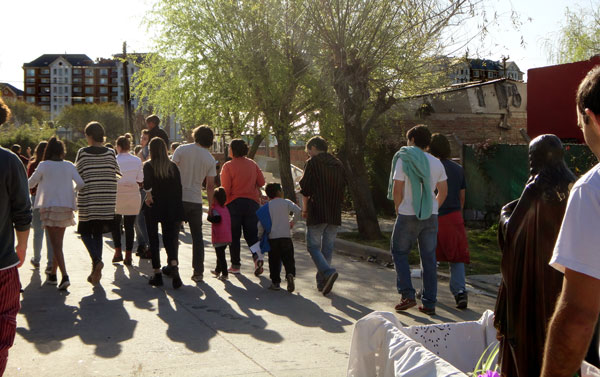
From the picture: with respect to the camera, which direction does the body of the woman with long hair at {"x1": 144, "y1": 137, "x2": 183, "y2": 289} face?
away from the camera

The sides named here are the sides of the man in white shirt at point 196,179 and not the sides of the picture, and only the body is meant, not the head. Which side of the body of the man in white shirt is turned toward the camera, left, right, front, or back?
back

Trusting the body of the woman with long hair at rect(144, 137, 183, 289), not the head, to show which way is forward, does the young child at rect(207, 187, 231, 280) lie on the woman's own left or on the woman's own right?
on the woman's own right

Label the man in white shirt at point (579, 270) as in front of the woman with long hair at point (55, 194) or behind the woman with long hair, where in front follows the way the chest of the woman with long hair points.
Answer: behind

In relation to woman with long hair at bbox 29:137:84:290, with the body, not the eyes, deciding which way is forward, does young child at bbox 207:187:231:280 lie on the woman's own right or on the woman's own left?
on the woman's own right

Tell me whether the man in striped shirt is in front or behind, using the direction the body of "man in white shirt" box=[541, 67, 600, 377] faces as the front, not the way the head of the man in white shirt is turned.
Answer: in front

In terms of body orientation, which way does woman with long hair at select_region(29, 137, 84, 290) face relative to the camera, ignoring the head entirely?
away from the camera

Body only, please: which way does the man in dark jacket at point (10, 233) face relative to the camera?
away from the camera

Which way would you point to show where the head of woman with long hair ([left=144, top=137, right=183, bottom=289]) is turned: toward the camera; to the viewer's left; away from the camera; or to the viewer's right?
away from the camera

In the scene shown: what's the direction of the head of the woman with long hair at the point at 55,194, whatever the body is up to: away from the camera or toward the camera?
away from the camera

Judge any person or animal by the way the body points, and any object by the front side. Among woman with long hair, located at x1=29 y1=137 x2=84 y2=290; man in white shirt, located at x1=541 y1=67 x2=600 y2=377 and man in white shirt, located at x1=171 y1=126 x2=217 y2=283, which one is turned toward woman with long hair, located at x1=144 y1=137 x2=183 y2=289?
man in white shirt, located at x1=541 y1=67 x2=600 y2=377

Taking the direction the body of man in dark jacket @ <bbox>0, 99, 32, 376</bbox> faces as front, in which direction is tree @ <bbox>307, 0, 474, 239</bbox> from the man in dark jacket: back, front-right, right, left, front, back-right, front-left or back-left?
front-right

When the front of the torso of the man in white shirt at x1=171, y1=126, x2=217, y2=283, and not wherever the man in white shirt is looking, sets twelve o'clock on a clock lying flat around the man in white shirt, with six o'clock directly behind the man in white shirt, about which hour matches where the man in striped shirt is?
The man in striped shirt is roughly at 4 o'clock from the man in white shirt.

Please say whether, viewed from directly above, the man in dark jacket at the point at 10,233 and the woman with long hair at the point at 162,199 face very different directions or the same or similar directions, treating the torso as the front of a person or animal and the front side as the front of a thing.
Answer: same or similar directions

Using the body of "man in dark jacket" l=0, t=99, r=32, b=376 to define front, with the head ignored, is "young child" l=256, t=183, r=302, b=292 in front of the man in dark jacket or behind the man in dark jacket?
in front

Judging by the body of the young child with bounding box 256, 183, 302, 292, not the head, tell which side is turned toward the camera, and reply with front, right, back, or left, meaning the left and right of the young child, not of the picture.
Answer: back
